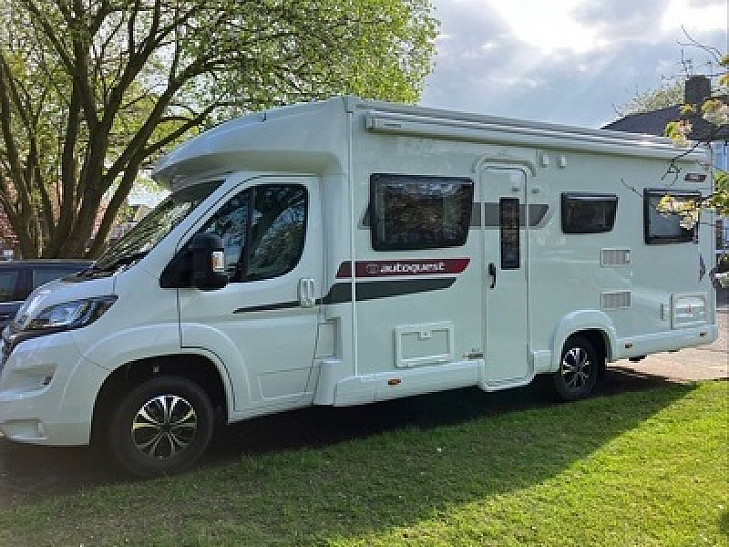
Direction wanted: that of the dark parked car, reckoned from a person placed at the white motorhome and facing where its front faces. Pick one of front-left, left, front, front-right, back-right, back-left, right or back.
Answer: right

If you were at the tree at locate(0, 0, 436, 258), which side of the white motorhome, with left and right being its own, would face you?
right

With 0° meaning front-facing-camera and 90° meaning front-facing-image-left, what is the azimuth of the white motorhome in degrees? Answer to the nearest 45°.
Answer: approximately 45°

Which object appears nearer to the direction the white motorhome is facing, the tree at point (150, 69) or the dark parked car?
the dark parked car
